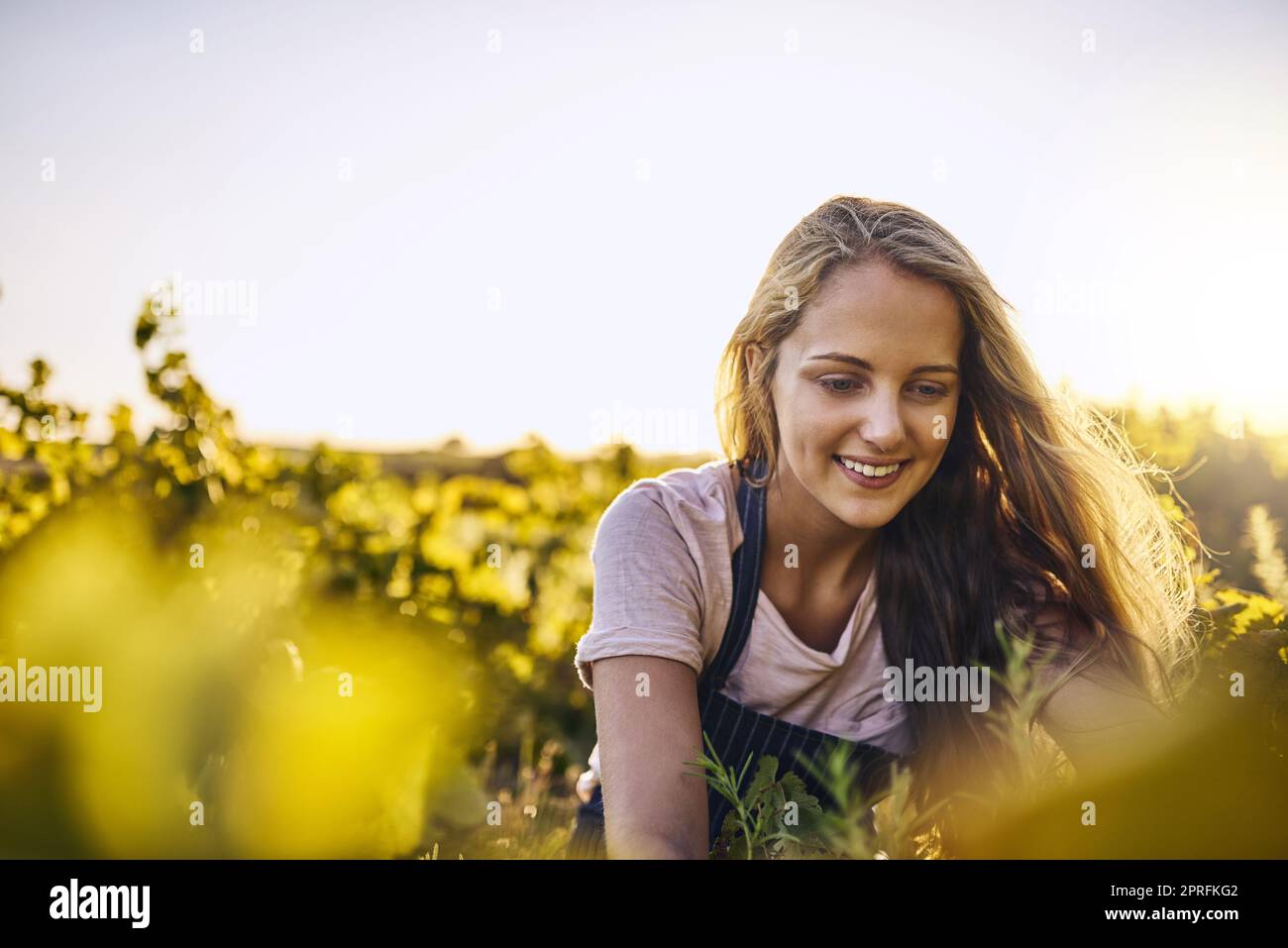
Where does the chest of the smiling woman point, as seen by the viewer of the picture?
toward the camera
